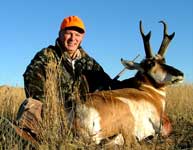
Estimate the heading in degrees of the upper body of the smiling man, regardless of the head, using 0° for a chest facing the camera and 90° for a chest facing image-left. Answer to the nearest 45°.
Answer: approximately 0°
